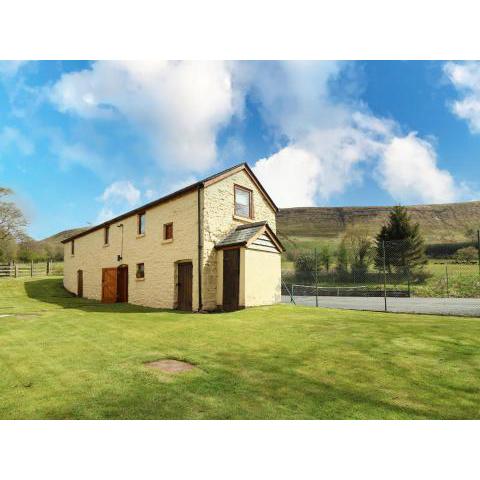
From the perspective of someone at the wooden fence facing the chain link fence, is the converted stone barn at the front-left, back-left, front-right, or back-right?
front-right

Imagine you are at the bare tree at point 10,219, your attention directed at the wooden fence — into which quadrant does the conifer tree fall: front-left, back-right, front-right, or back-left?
front-left

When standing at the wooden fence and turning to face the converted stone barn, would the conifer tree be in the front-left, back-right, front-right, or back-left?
front-left

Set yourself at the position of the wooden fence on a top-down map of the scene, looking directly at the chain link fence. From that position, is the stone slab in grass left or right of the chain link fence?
right

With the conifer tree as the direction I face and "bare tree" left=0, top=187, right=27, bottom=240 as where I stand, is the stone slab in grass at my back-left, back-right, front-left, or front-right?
front-right
